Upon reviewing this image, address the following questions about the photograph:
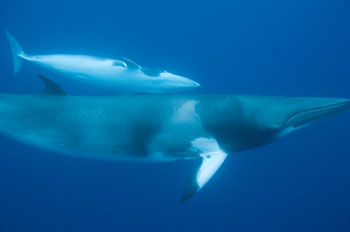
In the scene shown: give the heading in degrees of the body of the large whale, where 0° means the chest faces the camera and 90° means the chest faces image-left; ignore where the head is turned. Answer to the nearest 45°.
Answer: approximately 270°

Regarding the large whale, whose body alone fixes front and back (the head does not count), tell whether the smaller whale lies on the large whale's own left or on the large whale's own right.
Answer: on the large whale's own left
